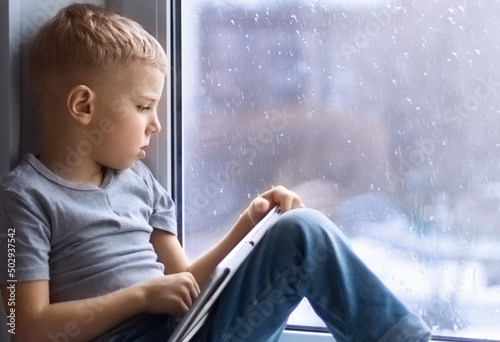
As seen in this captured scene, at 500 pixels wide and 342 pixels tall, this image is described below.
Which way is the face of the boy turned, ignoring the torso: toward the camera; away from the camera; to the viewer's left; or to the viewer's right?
to the viewer's right

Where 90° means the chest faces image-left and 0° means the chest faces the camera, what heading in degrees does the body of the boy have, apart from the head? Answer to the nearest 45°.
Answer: approximately 315°
